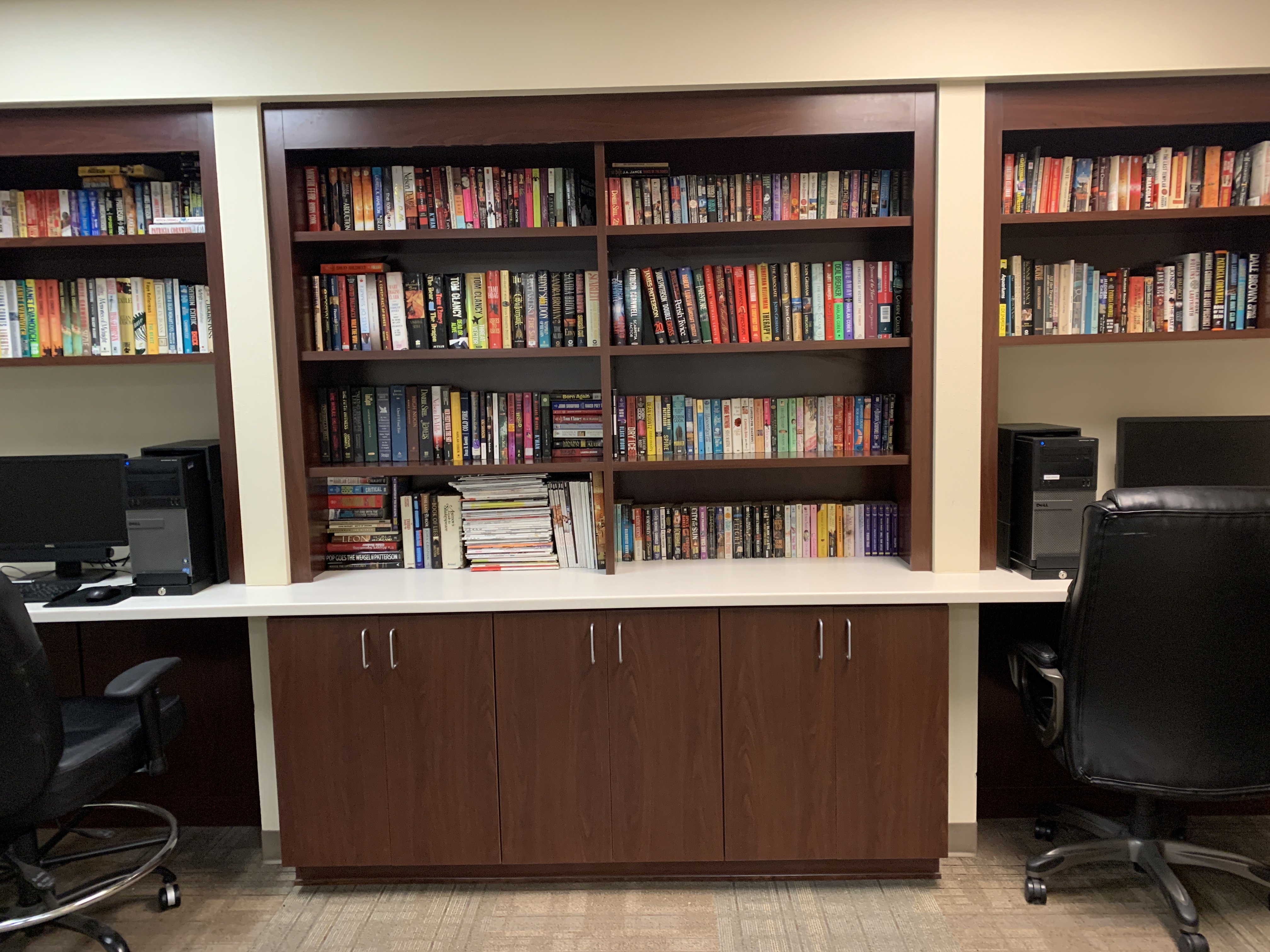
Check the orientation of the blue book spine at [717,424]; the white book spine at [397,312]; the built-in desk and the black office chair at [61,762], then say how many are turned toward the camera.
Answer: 3

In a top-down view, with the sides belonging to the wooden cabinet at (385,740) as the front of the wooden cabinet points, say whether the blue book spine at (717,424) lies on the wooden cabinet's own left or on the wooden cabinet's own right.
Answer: on the wooden cabinet's own left

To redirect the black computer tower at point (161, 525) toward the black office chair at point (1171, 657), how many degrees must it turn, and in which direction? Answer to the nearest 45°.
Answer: approximately 45° to its left

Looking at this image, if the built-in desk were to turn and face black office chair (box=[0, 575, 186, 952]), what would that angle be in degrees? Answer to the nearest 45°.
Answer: approximately 90° to its right

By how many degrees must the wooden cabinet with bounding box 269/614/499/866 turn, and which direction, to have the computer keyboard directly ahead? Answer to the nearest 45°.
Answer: approximately 135° to its right

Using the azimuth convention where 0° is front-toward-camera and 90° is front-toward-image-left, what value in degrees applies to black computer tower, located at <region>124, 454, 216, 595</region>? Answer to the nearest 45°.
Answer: approximately 0°

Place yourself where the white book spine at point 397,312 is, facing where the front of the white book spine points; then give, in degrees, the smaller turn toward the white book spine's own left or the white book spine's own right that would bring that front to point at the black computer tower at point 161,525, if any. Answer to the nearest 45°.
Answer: approximately 90° to the white book spine's own right

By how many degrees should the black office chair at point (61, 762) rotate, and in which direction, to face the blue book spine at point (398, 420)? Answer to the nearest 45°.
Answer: approximately 45° to its right

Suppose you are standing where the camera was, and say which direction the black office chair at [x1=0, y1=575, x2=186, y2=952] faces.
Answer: facing away from the viewer and to the right of the viewer
